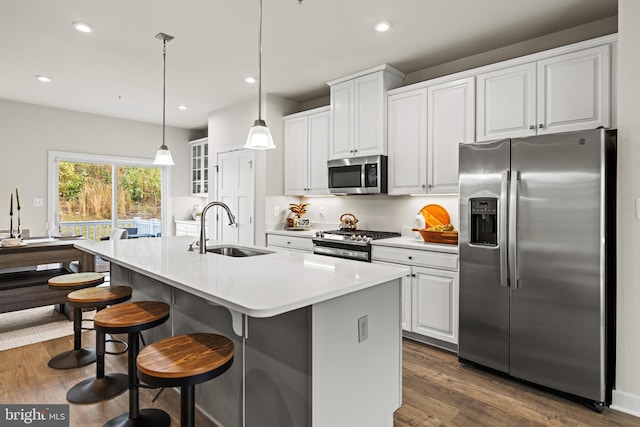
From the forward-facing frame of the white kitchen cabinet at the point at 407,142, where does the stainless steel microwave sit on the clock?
The stainless steel microwave is roughly at 2 o'clock from the white kitchen cabinet.

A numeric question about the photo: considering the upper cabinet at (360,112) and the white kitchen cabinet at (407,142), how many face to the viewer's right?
0

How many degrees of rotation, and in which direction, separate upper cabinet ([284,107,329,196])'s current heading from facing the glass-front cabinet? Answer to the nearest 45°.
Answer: approximately 90° to its right

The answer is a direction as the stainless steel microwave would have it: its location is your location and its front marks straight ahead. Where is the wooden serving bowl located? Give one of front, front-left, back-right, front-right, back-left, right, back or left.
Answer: left

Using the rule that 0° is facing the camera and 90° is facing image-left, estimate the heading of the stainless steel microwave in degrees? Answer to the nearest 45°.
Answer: approximately 45°

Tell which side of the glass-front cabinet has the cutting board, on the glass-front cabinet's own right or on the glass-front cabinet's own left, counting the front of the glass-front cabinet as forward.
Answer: on the glass-front cabinet's own left

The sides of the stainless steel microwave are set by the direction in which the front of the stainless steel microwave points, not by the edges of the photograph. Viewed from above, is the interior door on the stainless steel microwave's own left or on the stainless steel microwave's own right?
on the stainless steel microwave's own right

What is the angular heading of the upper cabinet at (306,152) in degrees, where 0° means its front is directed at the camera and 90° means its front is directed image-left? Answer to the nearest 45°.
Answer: approximately 45°

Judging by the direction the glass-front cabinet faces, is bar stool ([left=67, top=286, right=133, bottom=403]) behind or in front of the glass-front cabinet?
in front

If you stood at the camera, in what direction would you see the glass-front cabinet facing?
facing the viewer and to the left of the viewer

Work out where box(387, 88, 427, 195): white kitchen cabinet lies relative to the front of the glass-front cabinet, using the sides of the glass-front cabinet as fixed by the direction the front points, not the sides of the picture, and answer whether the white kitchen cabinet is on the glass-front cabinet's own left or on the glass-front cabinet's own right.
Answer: on the glass-front cabinet's own left

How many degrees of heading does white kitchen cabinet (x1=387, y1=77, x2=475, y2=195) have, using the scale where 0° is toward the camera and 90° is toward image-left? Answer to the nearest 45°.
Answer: approximately 45°
